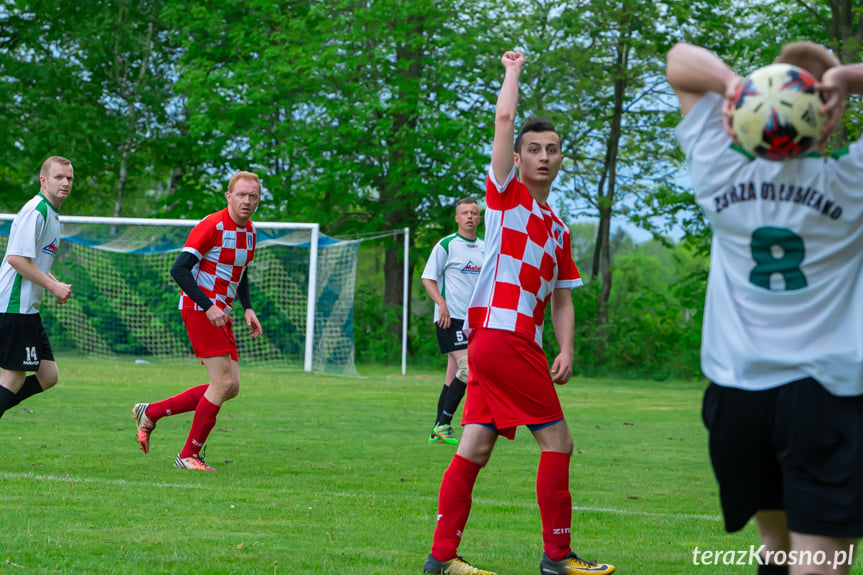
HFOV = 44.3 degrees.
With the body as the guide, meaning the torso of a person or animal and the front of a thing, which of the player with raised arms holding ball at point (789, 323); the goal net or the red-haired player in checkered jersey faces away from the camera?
the player with raised arms holding ball

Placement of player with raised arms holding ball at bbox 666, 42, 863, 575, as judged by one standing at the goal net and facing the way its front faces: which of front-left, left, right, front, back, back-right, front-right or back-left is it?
front-left

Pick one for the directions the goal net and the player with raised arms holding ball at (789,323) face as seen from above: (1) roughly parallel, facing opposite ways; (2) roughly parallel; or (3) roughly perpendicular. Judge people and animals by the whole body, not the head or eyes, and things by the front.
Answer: roughly parallel, facing opposite ways

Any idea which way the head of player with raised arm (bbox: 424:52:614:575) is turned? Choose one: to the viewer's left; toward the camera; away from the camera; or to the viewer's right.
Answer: toward the camera

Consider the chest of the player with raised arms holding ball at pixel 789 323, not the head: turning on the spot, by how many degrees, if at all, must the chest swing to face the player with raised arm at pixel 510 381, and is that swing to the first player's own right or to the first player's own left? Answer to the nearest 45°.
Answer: approximately 45° to the first player's own left

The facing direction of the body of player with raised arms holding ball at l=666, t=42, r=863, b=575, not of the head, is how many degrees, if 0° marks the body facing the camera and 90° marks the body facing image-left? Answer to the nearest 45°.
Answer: approximately 180°

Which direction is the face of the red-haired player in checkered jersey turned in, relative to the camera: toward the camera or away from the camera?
toward the camera

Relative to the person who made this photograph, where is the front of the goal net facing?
facing the viewer and to the left of the viewer

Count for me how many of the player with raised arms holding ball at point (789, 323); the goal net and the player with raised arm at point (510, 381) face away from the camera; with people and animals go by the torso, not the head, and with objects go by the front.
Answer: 1

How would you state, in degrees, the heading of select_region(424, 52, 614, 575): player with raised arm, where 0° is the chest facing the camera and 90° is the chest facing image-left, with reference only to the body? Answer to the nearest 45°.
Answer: approximately 315°

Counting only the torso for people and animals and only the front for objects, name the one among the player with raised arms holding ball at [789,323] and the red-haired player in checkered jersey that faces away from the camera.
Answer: the player with raised arms holding ball

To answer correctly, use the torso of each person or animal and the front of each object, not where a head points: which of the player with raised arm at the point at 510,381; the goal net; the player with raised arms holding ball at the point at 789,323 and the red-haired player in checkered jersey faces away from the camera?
the player with raised arms holding ball at the point at 789,323

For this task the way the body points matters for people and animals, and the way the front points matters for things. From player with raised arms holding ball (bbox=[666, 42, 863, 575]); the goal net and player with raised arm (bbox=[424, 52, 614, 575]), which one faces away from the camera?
player with raised arms holding ball (bbox=[666, 42, 863, 575])

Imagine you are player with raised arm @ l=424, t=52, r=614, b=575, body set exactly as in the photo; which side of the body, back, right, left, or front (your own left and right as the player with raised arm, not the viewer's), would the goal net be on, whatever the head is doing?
back

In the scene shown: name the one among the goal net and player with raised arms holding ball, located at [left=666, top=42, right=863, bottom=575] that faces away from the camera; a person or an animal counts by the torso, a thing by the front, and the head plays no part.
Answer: the player with raised arms holding ball

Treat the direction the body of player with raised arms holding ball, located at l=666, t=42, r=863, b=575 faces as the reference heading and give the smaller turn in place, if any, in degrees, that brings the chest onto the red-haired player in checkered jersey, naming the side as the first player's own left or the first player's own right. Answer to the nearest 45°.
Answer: approximately 45° to the first player's own left

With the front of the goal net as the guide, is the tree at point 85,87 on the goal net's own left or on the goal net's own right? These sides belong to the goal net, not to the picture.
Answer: on the goal net's own right

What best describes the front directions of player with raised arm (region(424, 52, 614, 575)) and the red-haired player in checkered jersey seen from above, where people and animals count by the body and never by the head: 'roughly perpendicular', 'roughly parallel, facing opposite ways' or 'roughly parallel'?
roughly parallel

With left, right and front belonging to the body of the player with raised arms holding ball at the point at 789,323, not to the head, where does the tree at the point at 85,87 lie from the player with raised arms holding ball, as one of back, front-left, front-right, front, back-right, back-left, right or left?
front-left

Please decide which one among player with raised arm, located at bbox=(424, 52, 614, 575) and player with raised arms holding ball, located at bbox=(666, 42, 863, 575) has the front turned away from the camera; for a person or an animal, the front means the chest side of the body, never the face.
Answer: player with raised arms holding ball, located at bbox=(666, 42, 863, 575)
